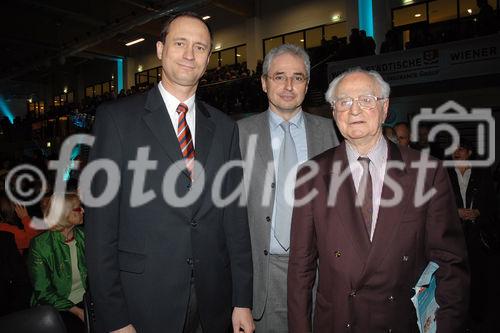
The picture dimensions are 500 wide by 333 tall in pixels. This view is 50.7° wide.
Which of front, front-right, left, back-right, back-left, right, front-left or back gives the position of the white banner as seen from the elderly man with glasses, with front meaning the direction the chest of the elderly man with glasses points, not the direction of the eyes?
back

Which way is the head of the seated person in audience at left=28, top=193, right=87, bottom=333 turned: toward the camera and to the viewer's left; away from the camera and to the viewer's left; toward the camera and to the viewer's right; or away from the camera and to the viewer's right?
toward the camera and to the viewer's right

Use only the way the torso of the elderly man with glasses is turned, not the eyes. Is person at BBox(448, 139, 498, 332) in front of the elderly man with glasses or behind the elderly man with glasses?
behind

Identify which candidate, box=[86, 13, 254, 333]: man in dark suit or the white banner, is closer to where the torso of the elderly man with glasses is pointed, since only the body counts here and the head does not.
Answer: the man in dark suit

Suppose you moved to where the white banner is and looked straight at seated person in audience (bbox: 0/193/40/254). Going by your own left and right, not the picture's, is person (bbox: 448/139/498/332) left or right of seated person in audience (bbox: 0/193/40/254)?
left

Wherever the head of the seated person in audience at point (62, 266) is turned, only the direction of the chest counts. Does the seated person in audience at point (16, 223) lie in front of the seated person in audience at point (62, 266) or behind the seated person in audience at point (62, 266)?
behind

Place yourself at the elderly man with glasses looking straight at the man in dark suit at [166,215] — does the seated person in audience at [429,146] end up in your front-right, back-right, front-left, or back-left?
back-right

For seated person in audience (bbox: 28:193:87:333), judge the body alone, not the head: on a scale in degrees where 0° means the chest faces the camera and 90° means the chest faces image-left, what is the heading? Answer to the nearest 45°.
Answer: approximately 315°

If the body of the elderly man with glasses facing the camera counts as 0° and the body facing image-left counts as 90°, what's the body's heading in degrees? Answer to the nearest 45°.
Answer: approximately 0°

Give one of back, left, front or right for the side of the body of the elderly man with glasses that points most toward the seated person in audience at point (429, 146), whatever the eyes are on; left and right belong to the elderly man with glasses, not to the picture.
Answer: back

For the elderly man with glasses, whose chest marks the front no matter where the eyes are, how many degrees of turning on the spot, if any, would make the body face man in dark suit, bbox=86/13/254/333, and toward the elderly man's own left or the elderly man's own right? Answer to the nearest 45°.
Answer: approximately 90° to the elderly man's own right
